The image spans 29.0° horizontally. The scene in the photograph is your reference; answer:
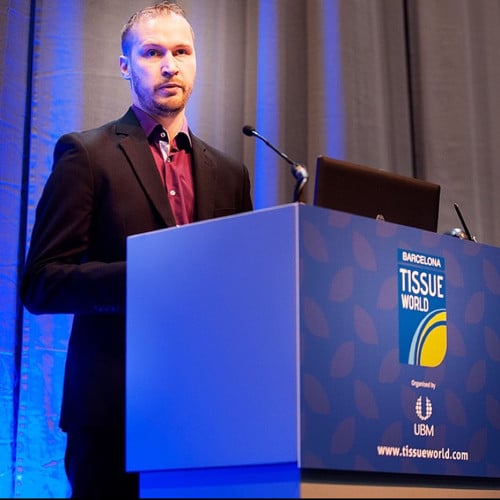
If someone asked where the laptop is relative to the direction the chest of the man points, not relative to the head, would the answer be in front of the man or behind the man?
in front

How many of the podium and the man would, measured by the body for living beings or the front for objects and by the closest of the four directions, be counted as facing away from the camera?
0

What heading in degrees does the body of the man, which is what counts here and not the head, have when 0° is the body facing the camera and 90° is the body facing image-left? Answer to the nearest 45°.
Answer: approximately 315°
